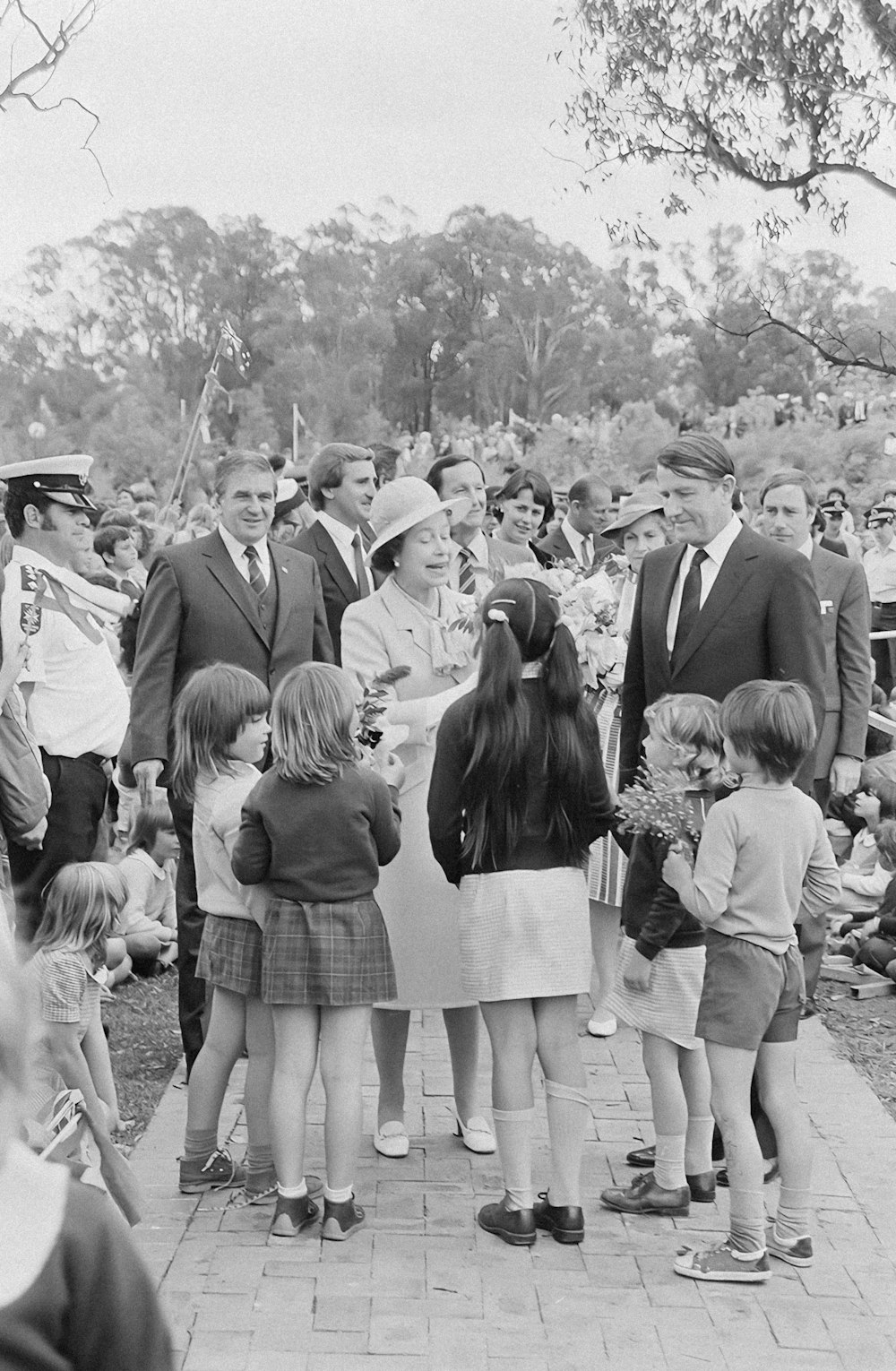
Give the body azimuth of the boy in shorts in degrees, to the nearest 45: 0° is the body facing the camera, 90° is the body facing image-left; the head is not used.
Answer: approximately 135°

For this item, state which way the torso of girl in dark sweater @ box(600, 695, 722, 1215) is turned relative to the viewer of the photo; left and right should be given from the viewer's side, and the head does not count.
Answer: facing to the left of the viewer

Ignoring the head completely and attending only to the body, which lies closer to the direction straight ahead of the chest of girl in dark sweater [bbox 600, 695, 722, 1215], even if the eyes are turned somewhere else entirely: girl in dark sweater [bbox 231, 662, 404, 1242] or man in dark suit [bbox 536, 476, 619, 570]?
the girl in dark sweater

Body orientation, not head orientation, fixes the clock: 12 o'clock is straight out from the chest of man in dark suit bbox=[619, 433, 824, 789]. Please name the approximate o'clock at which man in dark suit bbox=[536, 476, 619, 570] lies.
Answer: man in dark suit bbox=[536, 476, 619, 570] is roughly at 4 o'clock from man in dark suit bbox=[619, 433, 824, 789].

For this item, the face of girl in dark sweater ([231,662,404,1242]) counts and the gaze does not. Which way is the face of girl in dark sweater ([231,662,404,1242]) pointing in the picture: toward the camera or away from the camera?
away from the camera

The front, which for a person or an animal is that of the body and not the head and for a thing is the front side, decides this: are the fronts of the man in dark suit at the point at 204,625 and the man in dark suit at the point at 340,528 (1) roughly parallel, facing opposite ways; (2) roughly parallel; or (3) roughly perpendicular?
roughly parallel

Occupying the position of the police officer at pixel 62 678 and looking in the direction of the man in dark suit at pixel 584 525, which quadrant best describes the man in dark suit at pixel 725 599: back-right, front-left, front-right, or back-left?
front-right

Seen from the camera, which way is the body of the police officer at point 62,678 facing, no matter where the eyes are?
to the viewer's right

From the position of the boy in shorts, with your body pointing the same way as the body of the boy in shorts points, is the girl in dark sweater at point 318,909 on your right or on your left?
on your left

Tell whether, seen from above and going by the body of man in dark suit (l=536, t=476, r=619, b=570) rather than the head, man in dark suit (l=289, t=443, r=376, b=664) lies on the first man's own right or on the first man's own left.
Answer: on the first man's own right

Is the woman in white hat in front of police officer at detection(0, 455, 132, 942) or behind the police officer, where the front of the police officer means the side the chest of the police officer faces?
in front

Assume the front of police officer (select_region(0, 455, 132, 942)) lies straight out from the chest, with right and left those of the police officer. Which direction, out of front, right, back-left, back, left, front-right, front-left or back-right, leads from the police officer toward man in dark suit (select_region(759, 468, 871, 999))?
front

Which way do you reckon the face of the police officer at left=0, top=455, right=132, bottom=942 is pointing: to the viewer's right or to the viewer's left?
to the viewer's right

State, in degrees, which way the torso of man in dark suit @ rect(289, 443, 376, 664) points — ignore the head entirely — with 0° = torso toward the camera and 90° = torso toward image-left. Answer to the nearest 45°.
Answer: approximately 315°

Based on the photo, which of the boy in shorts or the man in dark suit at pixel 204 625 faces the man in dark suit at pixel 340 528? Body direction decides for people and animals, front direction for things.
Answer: the boy in shorts

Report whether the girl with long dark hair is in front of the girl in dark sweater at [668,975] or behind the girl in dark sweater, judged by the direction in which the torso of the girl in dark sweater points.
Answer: in front

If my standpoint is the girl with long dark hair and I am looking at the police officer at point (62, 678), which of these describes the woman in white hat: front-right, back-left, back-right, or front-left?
front-right

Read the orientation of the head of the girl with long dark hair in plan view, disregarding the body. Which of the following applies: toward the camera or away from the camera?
away from the camera

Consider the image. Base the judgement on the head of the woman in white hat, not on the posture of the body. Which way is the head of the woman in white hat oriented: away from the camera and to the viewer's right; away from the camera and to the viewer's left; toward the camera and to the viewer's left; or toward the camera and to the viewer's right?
toward the camera and to the viewer's right
